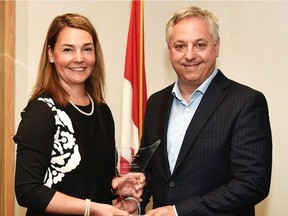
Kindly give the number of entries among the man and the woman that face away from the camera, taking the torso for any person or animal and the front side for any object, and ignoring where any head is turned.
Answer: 0

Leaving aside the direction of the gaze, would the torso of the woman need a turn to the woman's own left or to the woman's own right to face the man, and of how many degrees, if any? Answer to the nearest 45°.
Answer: approximately 45° to the woman's own left

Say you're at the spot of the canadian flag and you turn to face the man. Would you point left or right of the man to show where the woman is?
right

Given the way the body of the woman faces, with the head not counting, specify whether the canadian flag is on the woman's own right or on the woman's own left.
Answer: on the woman's own left

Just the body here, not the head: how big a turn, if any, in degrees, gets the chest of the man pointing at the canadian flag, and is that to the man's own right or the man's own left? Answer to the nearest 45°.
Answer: approximately 90° to the man's own right

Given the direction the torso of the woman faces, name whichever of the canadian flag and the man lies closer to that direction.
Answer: the man

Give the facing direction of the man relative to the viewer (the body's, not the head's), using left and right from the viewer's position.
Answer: facing the viewer and to the left of the viewer

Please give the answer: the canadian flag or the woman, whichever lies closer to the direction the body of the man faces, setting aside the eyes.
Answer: the woman
